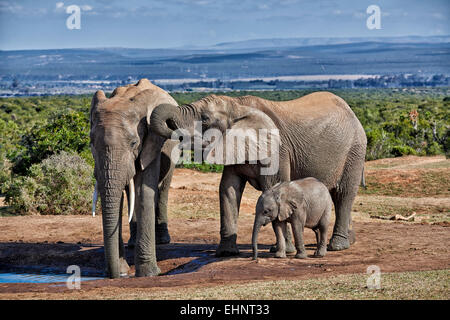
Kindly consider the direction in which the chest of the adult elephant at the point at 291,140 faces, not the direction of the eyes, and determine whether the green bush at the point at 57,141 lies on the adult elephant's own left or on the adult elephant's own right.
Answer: on the adult elephant's own right

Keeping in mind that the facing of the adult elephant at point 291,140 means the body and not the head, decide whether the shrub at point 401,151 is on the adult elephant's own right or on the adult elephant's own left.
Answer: on the adult elephant's own right

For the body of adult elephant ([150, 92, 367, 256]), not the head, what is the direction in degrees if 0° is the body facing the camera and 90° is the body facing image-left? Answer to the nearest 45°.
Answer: approximately 90°

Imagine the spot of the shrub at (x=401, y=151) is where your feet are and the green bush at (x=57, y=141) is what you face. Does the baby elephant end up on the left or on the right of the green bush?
left

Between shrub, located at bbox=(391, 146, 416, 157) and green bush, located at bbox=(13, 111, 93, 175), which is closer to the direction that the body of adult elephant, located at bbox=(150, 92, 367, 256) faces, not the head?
the green bush
